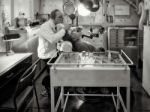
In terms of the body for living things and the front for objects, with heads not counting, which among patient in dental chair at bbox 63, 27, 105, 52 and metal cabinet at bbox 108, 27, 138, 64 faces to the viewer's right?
the patient in dental chair

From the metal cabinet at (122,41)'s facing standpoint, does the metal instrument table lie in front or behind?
in front

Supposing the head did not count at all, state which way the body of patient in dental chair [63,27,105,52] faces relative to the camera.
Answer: to the viewer's right

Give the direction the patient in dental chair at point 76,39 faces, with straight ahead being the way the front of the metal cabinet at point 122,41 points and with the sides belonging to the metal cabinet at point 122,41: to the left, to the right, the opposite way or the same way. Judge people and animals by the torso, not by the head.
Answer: to the left

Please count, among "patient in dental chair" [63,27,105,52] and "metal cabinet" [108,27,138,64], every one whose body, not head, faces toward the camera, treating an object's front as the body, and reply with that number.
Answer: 1

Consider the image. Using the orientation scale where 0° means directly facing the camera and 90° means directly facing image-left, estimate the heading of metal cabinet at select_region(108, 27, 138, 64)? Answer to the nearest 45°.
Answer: approximately 0°
